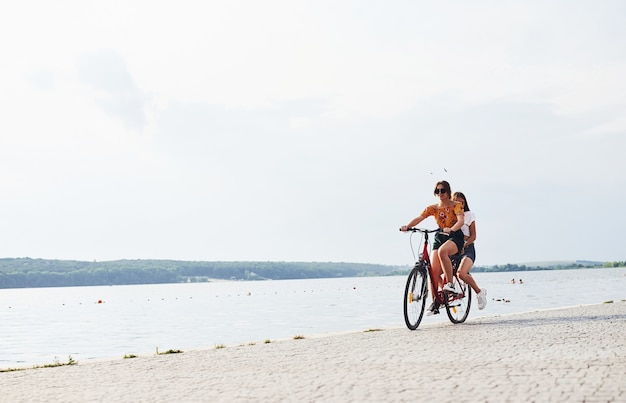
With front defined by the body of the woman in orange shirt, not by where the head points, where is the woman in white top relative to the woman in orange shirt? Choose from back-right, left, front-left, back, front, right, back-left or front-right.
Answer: back

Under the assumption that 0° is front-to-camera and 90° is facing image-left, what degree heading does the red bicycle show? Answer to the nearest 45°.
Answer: approximately 45°

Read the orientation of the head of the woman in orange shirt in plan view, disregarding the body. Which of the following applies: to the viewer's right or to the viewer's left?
to the viewer's left

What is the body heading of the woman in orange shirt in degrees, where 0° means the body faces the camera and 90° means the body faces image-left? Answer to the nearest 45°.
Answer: approximately 45°
